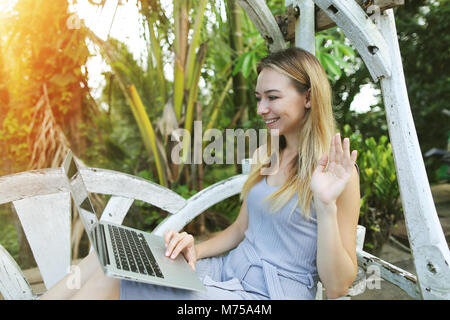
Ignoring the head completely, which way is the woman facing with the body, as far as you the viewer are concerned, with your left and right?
facing the viewer and to the left of the viewer

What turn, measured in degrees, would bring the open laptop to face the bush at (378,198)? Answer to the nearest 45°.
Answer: approximately 45° to its left

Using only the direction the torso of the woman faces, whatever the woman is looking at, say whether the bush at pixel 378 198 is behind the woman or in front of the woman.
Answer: behind

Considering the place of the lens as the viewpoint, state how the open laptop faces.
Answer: facing to the right of the viewer
